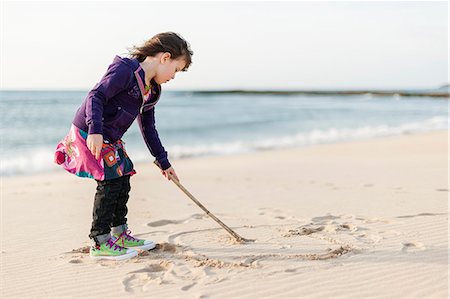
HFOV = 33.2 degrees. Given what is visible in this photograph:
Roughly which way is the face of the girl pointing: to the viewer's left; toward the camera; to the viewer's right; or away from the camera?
to the viewer's right

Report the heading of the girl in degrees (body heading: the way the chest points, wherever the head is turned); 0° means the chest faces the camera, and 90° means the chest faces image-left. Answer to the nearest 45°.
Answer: approximately 270°
